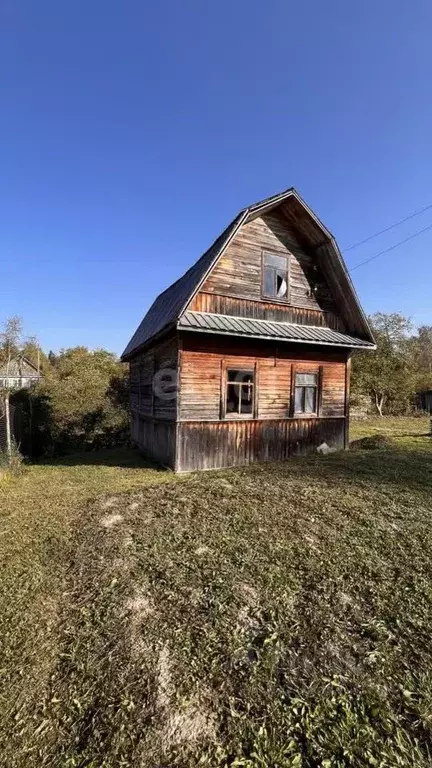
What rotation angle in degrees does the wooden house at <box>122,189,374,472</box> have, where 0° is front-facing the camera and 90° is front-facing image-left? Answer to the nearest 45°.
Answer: approximately 315°

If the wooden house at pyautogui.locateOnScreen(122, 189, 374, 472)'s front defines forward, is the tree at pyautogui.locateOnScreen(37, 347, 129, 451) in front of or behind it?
behind

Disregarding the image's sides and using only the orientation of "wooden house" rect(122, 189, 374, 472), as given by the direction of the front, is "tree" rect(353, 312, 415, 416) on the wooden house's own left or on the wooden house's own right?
on the wooden house's own left
